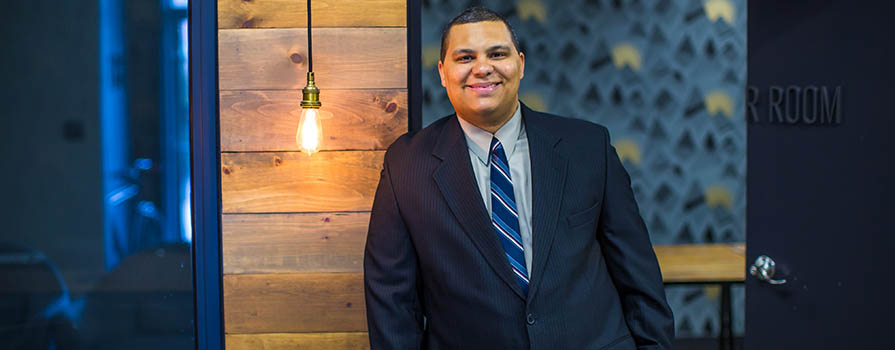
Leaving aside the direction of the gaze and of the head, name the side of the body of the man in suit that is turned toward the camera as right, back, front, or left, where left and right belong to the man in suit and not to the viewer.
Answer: front

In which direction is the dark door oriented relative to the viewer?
toward the camera

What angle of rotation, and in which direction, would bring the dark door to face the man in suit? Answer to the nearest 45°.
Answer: approximately 45° to its right

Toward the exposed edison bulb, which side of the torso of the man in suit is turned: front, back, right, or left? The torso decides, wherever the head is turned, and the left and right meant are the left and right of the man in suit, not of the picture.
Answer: right

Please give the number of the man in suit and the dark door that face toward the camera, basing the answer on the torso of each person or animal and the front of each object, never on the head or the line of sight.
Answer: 2

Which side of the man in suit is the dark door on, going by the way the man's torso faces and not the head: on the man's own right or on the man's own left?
on the man's own left

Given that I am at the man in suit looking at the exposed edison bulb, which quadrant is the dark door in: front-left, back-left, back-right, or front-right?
back-right
